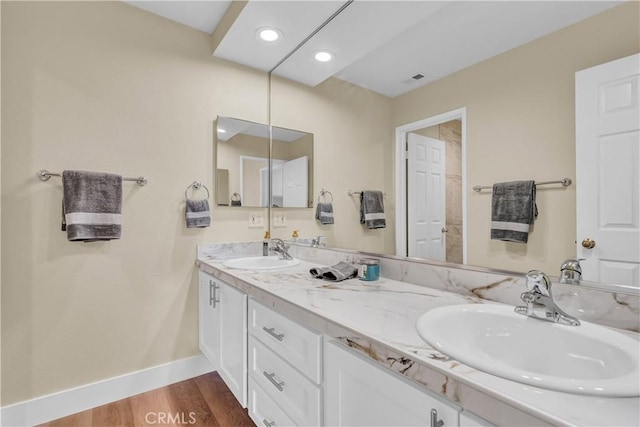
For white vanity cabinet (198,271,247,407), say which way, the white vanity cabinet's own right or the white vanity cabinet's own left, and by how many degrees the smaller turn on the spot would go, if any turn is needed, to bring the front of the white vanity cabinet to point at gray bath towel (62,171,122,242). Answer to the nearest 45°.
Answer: approximately 45° to the white vanity cabinet's own right

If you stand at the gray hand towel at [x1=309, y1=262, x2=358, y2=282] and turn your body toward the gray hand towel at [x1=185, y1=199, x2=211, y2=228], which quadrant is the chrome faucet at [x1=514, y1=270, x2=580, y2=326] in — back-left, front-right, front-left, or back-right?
back-left

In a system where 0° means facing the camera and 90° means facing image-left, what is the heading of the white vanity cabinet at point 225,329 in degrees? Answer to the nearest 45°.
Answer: approximately 45°

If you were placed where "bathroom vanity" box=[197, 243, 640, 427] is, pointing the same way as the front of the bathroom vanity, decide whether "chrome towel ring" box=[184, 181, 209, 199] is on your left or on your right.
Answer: on your right

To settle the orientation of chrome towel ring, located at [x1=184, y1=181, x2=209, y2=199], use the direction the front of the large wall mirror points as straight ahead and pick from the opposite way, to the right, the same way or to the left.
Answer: to the left

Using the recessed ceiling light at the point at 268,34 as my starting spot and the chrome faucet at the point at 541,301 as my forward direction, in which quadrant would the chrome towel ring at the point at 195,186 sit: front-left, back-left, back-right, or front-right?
back-right

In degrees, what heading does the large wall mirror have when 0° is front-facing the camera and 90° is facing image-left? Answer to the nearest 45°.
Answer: approximately 45°

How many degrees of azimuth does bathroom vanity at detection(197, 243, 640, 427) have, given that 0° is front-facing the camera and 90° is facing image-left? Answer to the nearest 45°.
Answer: approximately 45°

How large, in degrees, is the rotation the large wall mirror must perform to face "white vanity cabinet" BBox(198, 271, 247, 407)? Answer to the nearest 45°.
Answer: approximately 45° to its right

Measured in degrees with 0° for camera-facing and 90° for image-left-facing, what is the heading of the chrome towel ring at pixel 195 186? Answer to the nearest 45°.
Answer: approximately 0°
